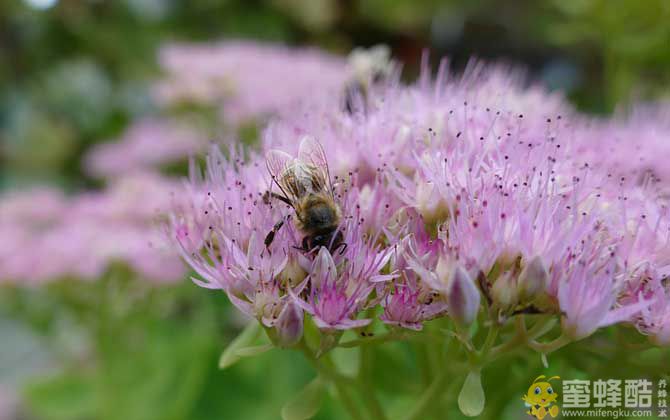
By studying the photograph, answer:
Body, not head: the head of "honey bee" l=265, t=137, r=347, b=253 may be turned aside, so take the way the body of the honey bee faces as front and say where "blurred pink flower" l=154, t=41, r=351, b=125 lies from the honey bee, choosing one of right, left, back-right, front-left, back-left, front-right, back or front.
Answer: back

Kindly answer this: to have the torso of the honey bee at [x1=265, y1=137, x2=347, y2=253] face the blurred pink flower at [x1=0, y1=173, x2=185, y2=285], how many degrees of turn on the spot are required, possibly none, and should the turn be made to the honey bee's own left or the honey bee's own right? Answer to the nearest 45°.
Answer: approximately 135° to the honey bee's own right

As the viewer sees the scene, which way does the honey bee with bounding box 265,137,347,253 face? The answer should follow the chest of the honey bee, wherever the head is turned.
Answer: toward the camera

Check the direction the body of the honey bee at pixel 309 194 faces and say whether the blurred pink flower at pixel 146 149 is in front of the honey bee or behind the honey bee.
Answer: behind
